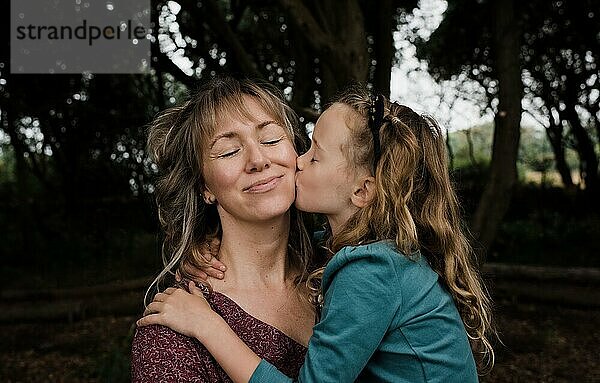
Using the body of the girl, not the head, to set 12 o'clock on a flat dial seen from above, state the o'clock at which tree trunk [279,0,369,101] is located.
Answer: The tree trunk is roughly at 3 o'clock from the girl.

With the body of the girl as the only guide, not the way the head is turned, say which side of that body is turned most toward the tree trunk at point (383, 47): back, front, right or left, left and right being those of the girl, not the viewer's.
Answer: right

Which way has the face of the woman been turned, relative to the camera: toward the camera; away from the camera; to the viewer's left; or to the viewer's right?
toward the camera

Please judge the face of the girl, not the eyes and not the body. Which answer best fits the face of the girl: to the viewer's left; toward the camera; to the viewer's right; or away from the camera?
to the viewer's left

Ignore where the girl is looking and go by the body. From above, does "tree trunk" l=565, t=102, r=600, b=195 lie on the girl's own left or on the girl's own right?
on the girl's own right

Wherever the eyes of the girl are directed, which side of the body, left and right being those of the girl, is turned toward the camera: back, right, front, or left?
left
